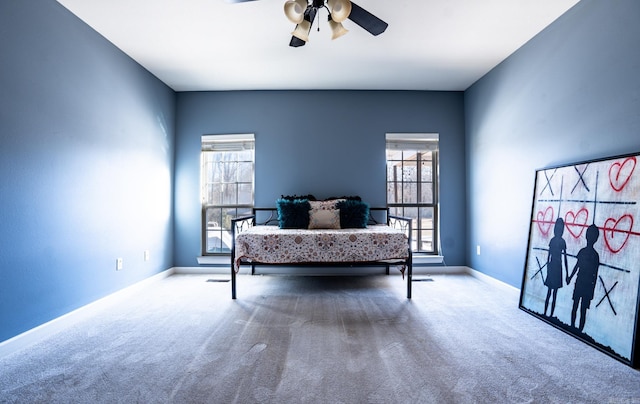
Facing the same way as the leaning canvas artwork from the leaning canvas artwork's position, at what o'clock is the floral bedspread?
The floral bedspread is roughly at 1 o'clock from the leaning canvas artwork.

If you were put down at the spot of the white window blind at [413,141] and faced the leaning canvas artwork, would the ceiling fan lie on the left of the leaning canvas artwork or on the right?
right

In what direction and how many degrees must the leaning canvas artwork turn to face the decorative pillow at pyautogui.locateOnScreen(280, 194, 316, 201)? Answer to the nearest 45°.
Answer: approximately 45° to its right

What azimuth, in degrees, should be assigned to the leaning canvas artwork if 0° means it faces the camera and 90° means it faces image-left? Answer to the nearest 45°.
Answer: approximately 45°

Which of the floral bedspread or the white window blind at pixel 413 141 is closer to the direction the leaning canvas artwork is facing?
the floral bedspread

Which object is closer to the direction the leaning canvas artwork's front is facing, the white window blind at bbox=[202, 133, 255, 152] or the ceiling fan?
the ceiling fan

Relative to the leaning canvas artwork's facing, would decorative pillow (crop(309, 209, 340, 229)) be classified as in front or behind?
in front

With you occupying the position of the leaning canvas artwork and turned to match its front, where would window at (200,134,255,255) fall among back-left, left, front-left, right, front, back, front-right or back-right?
front-right

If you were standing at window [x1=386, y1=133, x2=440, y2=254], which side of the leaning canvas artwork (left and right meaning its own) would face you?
right

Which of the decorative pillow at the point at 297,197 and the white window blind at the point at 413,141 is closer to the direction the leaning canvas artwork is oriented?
the decorative pillow

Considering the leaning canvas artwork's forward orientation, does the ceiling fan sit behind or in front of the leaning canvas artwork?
in front

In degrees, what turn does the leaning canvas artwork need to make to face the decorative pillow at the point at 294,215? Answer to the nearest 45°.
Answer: approximately 45° to its right
